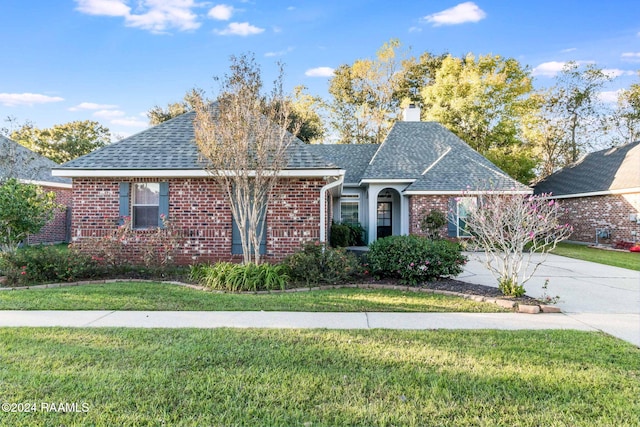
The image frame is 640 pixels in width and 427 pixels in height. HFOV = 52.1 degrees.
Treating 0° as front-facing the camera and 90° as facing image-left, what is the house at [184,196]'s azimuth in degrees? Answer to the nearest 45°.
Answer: approximately 0°

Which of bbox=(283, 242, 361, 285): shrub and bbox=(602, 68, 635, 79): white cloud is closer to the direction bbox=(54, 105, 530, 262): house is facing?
the shrub

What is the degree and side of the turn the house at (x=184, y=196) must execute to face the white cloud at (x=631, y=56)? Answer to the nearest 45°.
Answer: approximately 135° to its left

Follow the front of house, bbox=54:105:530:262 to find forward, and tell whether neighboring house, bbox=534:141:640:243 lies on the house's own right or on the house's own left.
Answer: on the house's own left

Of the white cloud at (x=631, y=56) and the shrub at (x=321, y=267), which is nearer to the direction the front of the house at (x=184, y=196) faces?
the shrub

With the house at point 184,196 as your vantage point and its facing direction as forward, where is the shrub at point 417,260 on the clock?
The shrub is roughly at 10 o'clock from the house.
